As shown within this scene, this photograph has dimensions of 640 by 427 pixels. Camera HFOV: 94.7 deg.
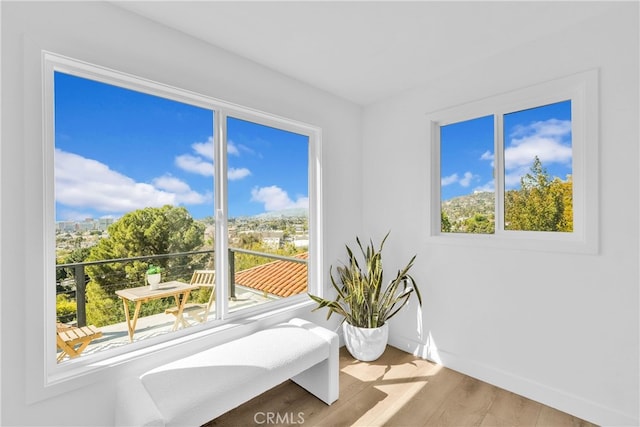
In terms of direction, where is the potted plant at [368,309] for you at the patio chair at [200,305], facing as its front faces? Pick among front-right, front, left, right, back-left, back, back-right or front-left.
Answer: back-left

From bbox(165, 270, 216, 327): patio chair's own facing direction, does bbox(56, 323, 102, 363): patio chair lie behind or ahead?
ahead

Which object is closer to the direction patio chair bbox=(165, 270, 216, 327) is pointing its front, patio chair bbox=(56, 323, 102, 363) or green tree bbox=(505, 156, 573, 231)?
the patio chair

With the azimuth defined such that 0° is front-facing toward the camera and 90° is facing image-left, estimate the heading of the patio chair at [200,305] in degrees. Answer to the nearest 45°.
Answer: approximately 45°

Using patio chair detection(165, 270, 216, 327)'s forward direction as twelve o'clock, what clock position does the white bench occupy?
The white bench is roughly at 10 o'clock from the patio chair.

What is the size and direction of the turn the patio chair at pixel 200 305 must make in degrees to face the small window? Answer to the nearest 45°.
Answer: approximately 135° to its left
